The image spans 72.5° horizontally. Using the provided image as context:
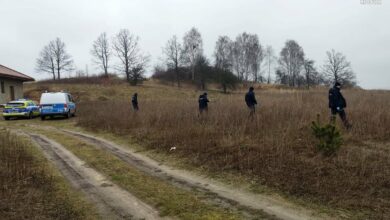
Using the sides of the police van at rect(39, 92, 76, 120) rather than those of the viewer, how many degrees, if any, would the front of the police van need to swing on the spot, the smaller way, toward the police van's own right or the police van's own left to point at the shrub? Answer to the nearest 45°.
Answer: approximately 135° to the police van's own right

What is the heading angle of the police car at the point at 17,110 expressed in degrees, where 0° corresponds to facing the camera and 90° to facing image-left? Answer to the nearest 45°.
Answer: approximately 225°

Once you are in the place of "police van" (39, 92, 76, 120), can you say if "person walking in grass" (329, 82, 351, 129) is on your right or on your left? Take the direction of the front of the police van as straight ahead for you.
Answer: on your right
